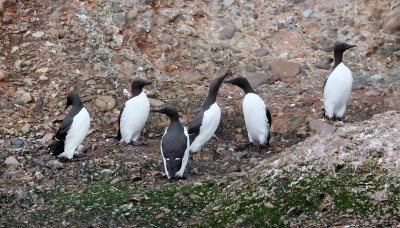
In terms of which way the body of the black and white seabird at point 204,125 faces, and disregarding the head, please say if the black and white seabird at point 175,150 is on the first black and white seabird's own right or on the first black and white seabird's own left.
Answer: on the first black and white seabird's own right

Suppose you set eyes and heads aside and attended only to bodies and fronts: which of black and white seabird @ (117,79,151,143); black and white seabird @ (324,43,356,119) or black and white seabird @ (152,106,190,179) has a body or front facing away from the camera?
black and white seabird @ (152,106,190,179)

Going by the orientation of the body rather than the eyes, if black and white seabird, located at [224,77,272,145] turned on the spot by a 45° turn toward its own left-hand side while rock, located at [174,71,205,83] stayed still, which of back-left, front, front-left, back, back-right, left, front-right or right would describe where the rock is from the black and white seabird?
back-right

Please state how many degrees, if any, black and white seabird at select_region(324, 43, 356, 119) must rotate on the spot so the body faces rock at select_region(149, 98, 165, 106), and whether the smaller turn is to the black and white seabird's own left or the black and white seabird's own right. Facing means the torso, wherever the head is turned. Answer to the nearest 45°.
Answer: approximately 135° to the black and white seabird's own right

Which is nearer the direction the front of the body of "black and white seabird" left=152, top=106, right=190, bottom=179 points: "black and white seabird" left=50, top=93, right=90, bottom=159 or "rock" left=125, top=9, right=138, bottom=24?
the rock

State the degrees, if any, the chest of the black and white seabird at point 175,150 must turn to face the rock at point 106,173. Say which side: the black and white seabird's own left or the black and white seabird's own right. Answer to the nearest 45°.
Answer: approximately 90° to the black and white seabird's own left

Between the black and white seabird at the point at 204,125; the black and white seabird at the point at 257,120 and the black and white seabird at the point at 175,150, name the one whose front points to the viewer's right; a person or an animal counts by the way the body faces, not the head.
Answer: the black and white seabird at the point at 204,125

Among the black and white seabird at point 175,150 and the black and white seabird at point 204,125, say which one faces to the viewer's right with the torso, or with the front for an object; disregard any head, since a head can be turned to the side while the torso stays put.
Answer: the black and white seabird at point 204,125

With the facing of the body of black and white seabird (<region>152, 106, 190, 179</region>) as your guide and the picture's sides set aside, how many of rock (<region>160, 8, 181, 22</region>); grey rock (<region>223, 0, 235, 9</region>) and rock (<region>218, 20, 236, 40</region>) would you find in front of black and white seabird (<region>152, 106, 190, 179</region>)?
3

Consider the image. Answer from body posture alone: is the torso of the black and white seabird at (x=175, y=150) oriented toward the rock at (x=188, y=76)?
yes

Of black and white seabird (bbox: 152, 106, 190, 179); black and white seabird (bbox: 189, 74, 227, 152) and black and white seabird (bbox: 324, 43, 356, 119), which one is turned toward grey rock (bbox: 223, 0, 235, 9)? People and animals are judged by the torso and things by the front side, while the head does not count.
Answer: black and white seabird (bbox: 152, 106, 190, 179)

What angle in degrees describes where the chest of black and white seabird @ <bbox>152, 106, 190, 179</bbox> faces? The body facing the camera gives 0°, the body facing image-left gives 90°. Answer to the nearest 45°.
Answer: approximately 180°
